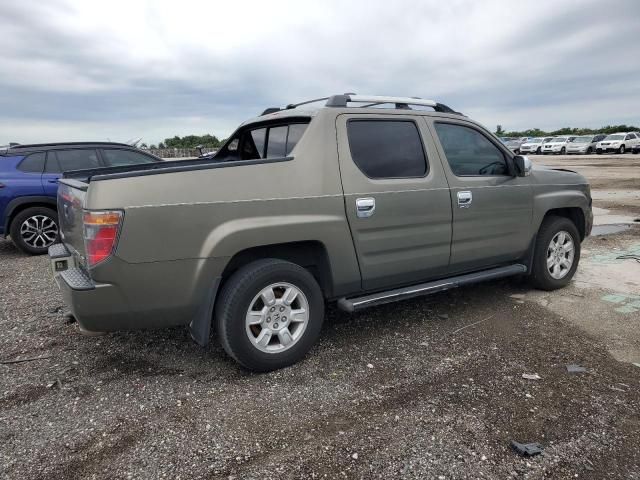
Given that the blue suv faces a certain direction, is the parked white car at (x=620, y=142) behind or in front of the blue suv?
in front

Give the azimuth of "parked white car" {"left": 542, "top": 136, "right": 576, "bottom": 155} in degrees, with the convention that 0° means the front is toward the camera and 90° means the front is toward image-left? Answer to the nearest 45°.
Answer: approximately 45°

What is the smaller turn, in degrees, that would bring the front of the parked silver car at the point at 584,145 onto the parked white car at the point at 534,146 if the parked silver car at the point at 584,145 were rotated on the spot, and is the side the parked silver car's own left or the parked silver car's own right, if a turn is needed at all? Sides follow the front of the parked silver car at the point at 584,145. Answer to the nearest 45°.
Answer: approximately 90° to the parked silver car's own right

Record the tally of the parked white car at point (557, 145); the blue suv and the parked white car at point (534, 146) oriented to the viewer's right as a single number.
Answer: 1

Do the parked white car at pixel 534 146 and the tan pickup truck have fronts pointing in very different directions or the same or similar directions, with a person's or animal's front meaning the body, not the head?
very different directions

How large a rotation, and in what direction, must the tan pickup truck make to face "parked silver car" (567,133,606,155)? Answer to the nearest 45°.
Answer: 0° — it already faces it

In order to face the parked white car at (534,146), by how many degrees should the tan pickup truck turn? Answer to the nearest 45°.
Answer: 0° — it already faces it

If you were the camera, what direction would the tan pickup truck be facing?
facing away from the viewer and to the right of the viewer

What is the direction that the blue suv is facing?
to the viewer's right

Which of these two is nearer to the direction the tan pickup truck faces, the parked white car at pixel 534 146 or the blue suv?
the parked white car

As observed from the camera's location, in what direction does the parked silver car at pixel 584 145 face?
facing the viewer and to the left of the viewer

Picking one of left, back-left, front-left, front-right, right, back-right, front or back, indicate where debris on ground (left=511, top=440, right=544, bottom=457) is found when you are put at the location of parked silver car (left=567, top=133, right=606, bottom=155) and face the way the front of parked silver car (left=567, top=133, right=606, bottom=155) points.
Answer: front-left

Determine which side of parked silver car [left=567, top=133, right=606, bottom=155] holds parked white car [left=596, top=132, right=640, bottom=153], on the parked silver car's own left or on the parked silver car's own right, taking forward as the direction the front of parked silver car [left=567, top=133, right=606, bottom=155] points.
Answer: on the parked silver car's own left
